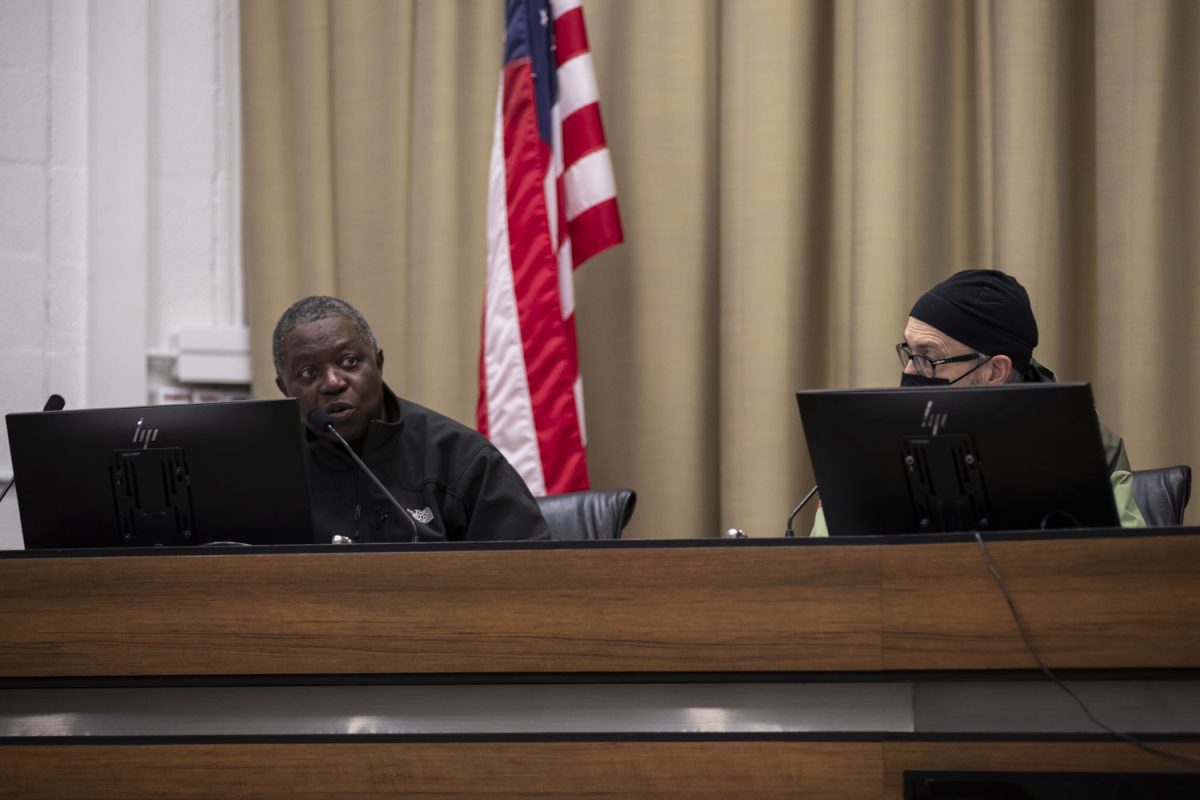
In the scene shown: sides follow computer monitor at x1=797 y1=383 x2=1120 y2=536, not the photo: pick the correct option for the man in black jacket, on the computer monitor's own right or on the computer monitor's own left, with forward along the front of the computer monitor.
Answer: on the computer monitor's own left

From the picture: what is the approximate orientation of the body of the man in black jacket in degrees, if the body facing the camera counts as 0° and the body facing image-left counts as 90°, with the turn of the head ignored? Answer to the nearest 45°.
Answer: approximately 45°

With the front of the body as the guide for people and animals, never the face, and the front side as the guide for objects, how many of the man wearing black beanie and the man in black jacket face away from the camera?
0

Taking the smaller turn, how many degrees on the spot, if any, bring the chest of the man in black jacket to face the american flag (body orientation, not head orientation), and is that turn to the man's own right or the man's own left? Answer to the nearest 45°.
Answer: approximately 180°

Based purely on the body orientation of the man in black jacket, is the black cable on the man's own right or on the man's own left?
on the man's own left

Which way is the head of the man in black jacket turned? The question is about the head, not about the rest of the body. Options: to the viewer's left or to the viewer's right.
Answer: to the viewer's right

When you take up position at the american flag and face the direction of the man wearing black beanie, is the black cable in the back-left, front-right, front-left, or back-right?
front-right

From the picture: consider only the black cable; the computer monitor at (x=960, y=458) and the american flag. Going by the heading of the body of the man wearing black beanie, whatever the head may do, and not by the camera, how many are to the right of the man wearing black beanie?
1

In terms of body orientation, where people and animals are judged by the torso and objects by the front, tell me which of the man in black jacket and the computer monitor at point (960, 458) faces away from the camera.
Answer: the computer monitor

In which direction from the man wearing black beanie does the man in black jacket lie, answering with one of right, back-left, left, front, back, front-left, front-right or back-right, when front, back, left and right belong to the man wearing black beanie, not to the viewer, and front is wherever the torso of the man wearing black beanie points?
front-right

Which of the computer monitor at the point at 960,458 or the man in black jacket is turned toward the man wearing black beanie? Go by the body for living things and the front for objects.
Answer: the computer monitor

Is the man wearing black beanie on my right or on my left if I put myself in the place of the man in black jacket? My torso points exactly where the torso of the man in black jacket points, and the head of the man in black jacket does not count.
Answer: on my left

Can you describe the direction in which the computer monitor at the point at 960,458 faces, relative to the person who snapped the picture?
facing away from the viewer

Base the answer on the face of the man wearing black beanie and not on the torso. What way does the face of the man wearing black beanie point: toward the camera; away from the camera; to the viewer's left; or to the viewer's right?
to the viewer's left

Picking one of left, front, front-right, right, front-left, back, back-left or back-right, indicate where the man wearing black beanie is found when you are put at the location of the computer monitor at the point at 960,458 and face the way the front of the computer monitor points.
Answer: front

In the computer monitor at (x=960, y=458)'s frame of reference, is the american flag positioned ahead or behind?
ahead

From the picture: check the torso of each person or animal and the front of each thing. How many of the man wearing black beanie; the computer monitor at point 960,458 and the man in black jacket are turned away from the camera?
1

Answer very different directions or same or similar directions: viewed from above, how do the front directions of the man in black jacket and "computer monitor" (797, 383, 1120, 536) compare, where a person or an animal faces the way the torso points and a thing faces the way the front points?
very different directions

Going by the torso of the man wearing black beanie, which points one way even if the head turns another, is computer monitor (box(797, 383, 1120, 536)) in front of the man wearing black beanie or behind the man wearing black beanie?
in front

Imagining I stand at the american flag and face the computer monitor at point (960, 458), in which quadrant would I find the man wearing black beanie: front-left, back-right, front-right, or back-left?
front-left

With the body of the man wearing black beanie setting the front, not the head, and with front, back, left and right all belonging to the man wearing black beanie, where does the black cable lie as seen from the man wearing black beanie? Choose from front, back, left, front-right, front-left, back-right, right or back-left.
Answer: front-left
